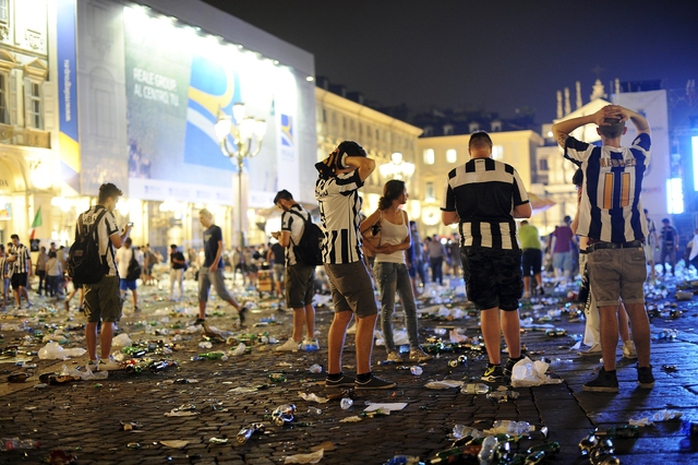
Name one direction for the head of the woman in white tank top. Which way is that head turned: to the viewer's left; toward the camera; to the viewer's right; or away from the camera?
to the viewer's right

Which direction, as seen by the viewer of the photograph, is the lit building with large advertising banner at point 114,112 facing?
facing the viewer and to the right of the viewer

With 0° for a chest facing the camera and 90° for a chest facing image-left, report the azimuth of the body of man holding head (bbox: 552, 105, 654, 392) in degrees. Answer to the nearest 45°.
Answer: approximately 180°

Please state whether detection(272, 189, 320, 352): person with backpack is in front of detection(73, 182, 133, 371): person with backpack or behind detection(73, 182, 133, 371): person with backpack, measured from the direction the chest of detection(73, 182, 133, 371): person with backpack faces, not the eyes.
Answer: in front

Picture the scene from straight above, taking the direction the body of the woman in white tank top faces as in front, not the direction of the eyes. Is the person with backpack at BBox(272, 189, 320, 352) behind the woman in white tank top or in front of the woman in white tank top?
behind

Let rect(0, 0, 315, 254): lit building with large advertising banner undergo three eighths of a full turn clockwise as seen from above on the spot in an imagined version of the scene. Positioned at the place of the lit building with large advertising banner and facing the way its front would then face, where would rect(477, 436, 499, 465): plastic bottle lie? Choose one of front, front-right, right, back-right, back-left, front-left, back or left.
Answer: left

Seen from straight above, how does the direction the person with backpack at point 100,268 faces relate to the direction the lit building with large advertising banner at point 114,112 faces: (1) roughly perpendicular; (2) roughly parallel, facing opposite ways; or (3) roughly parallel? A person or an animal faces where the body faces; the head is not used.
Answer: roughly perpendicular

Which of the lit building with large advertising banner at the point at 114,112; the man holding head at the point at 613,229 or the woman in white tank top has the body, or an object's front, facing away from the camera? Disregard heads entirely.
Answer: the man holding head

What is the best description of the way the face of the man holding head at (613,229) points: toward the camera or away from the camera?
away from the camera

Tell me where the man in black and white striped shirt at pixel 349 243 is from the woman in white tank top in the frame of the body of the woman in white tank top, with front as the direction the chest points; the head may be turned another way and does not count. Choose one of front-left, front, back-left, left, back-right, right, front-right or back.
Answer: front-right

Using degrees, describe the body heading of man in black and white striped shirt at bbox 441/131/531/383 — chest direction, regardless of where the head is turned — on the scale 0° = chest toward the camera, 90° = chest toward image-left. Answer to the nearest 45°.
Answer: approximately 180°

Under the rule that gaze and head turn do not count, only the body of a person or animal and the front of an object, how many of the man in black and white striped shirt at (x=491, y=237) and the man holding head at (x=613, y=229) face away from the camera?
2

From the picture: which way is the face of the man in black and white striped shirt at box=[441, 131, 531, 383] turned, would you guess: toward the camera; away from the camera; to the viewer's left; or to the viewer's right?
away from the camera

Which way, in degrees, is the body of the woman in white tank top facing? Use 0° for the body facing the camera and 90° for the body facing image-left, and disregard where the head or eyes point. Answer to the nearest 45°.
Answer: approximately 315°
